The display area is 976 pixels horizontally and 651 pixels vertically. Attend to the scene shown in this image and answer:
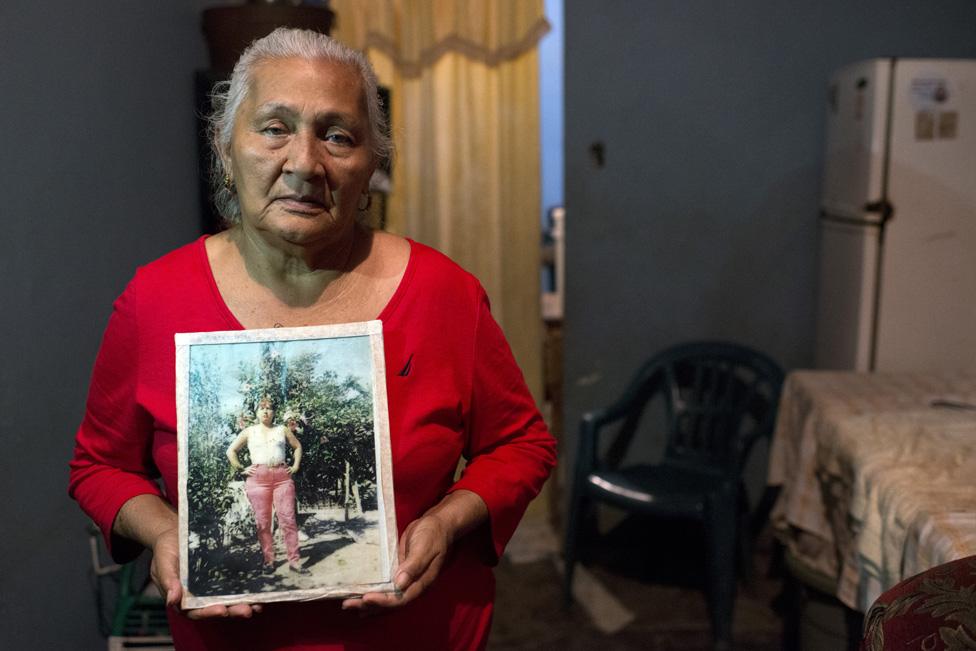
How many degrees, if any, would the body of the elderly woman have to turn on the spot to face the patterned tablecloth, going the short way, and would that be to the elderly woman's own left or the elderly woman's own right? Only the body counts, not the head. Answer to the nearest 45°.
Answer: approximately 135° to the elderly woman's own left

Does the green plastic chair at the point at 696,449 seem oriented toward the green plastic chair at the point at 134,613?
yes

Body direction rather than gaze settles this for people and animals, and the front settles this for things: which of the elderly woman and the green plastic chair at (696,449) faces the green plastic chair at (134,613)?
the green plastic chair at (696,449)

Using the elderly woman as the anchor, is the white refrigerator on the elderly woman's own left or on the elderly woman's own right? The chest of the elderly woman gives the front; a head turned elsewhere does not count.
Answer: on the elderly woman's own left

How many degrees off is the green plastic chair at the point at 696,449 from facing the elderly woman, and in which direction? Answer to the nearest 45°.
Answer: approximately 45° to its left

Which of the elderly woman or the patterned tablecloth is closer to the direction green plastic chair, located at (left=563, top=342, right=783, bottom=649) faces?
the elderly woman

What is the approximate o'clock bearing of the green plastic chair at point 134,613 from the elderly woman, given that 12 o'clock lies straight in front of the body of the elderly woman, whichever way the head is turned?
The green plastic chair is roughly at 5 o'clock from the elderly woman.

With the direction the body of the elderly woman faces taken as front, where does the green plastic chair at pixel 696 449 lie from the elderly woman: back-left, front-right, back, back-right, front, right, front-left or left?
back-left

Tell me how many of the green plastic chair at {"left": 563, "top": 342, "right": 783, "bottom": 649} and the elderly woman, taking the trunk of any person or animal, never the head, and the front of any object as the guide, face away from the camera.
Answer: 0

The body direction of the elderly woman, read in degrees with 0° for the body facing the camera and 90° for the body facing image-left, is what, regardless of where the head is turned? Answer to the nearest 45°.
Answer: approximately 0°

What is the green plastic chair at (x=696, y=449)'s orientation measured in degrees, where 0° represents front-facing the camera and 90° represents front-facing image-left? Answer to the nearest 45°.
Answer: approximately 45°
